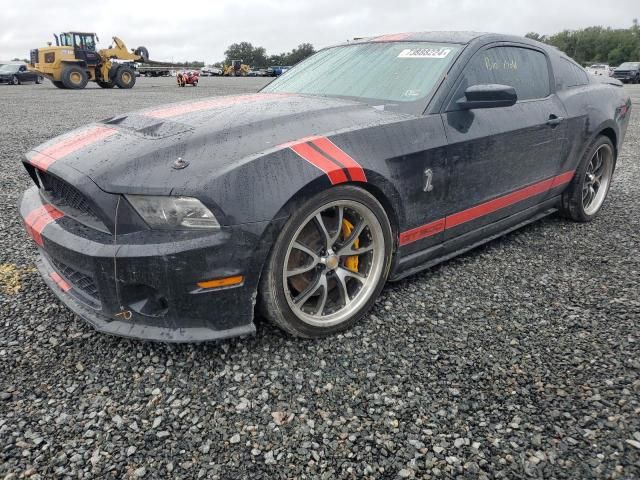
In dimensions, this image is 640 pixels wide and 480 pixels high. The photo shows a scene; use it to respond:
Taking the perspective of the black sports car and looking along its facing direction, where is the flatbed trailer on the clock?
The flatbed trailer is roughly at 4 o'clock from the black sports car.

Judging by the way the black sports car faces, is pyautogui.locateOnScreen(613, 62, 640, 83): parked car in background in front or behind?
behind

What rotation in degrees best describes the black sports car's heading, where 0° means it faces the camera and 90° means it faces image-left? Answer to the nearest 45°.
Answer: approximately 45°

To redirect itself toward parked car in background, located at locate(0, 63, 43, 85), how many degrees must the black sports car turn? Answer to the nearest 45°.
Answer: approximately 90° to its right

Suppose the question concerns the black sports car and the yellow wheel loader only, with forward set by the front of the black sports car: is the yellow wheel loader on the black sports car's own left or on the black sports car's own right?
on the black sports car's own right
